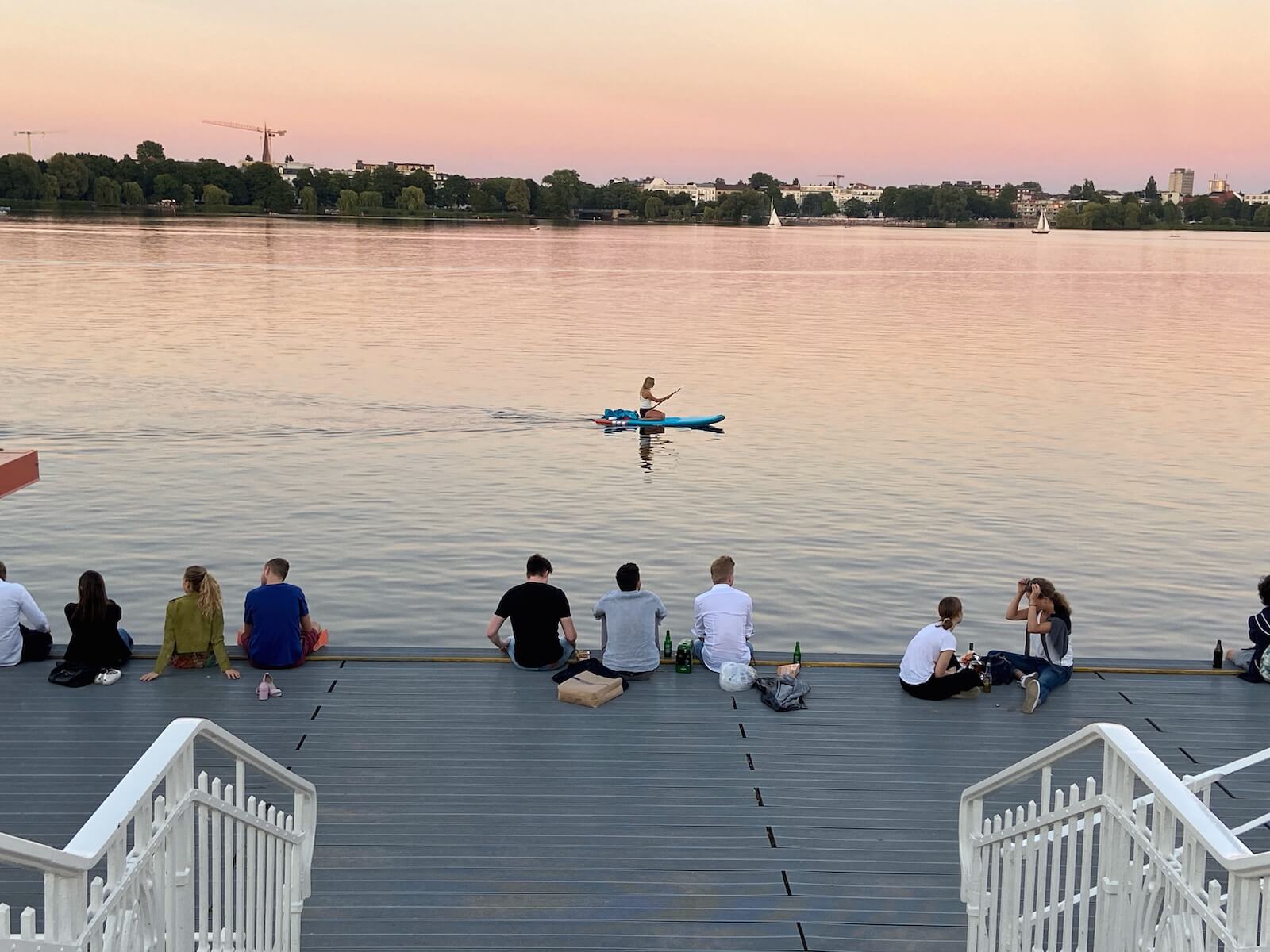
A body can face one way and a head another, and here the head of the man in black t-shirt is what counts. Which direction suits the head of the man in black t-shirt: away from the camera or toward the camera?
away from the camera

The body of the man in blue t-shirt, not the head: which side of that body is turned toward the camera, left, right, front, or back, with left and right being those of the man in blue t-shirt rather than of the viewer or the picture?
back

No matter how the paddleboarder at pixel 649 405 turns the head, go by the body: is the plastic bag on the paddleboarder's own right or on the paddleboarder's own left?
on the paddleboarder's own right

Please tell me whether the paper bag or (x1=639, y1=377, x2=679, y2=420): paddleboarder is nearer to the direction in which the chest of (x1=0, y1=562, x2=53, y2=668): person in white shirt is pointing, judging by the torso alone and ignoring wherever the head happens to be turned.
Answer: the paddleboarder

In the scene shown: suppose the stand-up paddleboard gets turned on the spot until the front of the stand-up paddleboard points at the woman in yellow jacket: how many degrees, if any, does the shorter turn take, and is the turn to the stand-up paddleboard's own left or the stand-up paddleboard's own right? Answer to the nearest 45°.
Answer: approximately 90° to the stand-up paddleboard's own right

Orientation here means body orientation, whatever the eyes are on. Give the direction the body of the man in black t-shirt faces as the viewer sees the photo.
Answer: away from the camera

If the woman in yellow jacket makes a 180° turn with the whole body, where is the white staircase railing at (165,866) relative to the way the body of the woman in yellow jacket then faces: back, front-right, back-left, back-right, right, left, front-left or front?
front

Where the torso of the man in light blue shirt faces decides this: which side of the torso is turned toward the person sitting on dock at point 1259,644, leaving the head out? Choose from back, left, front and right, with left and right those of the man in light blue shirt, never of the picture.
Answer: right

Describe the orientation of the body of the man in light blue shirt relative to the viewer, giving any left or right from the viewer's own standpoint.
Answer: facing away from the viewer

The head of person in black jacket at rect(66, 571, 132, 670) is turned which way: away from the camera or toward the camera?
away from the camera

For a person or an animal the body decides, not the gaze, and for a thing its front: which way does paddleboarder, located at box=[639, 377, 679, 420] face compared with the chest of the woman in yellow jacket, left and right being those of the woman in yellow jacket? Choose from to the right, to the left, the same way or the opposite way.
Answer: to the right

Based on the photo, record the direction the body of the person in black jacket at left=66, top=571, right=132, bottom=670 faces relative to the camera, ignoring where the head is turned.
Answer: away from the camera

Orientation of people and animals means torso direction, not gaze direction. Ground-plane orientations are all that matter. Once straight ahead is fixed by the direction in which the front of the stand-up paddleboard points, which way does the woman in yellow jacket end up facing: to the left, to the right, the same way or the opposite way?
to the left

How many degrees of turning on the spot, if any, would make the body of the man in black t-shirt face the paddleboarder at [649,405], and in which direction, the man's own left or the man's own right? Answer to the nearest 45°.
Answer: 0° — they already face them

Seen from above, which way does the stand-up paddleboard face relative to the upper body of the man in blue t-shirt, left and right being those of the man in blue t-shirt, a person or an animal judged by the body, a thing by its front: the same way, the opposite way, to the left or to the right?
to the right

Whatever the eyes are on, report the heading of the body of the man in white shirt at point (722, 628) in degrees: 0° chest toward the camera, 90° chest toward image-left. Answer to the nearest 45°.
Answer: approximately 180°

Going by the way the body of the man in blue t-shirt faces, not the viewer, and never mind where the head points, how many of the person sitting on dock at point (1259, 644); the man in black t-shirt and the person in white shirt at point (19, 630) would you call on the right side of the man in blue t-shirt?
2

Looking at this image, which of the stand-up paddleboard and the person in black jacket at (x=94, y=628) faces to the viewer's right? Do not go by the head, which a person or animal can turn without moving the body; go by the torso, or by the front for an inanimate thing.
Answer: the stand-up paddleboard

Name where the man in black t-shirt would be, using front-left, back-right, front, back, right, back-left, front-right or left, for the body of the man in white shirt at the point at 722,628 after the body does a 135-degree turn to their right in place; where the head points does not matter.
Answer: back-right

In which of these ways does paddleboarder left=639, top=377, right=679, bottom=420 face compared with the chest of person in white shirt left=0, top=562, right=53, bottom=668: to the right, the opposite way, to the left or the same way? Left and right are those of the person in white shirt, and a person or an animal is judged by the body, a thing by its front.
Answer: to the right

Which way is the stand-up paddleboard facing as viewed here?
to the viewer's right
